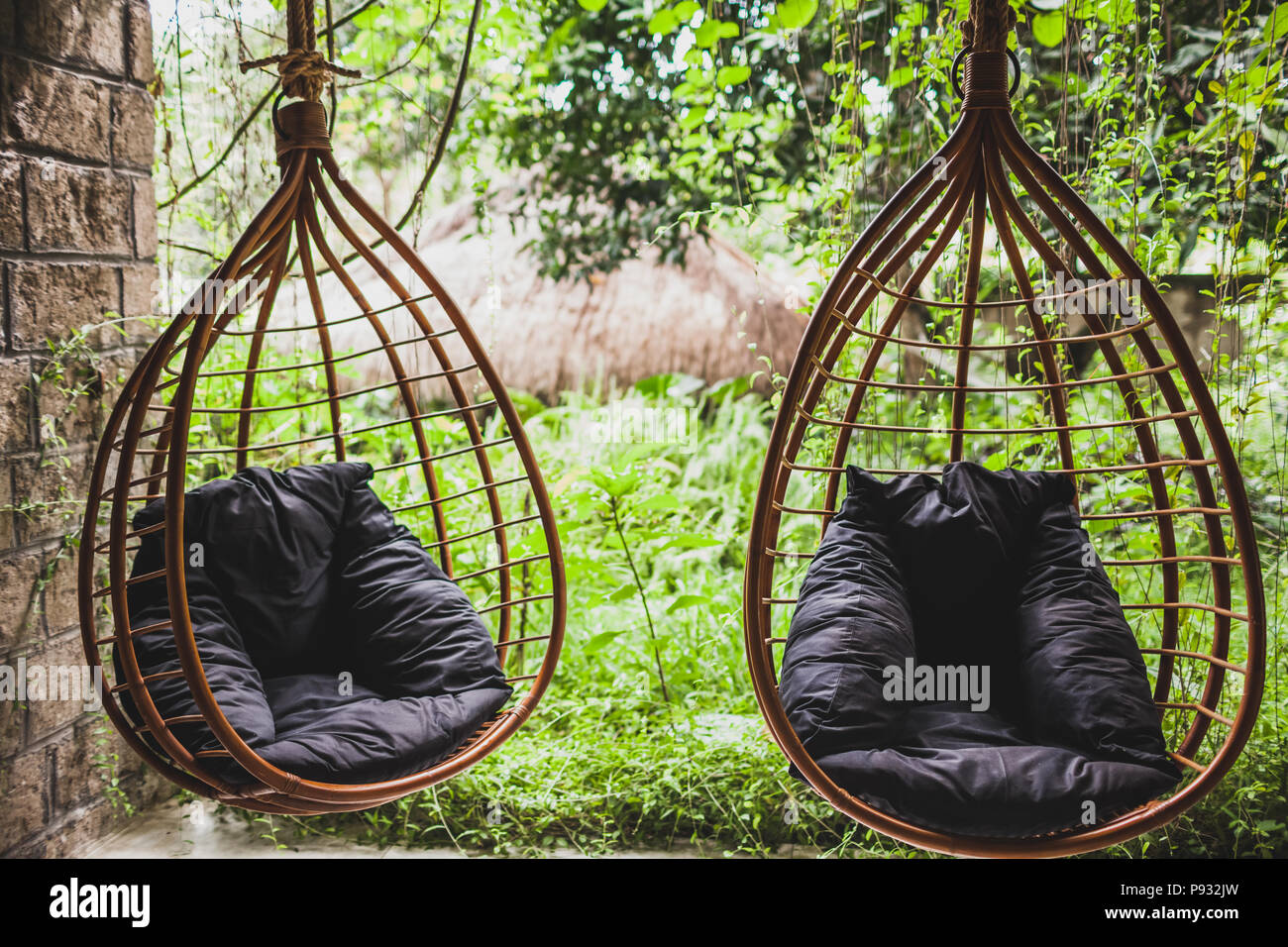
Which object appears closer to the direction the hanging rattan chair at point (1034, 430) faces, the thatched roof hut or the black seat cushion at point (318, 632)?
the black seat cushion

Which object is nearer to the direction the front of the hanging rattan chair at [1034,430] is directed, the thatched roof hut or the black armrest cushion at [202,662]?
the black armrest cushion

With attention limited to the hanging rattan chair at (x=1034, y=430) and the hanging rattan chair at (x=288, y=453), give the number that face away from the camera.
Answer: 0

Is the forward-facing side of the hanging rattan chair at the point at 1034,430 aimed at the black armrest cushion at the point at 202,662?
no

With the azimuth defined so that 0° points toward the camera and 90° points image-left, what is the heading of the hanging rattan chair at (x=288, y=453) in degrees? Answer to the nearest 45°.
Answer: approximately 315°

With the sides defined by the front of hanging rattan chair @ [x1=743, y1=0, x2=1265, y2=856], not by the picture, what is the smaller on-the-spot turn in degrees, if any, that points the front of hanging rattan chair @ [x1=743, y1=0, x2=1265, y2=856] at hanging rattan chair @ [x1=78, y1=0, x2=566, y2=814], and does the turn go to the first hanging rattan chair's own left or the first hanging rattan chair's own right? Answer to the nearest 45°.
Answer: approximately 90° to the first hanging rattan chair's own right

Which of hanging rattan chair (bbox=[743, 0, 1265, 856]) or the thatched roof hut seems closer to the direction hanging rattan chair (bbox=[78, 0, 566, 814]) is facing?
the hanging rattan chair

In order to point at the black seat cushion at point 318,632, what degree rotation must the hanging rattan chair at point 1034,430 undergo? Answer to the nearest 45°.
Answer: approximately 90° to its right

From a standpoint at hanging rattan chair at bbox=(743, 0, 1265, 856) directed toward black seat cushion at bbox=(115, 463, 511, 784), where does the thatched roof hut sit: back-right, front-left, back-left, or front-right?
front-right

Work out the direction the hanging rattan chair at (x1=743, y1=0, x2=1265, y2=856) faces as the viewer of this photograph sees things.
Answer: facing the viewer

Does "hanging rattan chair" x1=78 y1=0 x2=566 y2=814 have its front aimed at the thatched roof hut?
no

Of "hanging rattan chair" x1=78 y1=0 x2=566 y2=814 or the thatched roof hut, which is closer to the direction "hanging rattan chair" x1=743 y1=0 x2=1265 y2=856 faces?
the hanging rattan chair

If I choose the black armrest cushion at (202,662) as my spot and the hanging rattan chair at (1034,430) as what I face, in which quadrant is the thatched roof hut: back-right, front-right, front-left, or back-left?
front-left
